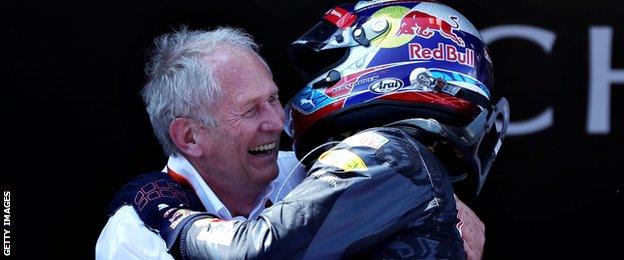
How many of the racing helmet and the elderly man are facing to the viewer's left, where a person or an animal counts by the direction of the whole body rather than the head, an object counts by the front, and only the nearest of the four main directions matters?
1

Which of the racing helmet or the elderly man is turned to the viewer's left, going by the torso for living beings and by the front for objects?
the racing helmet

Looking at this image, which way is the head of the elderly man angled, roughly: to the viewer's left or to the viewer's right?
to the viewer's right

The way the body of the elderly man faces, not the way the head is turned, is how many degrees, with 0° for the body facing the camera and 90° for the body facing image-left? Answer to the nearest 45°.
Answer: approximately 315°

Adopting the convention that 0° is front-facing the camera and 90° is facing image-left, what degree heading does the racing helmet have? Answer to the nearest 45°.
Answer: approximately 90°
